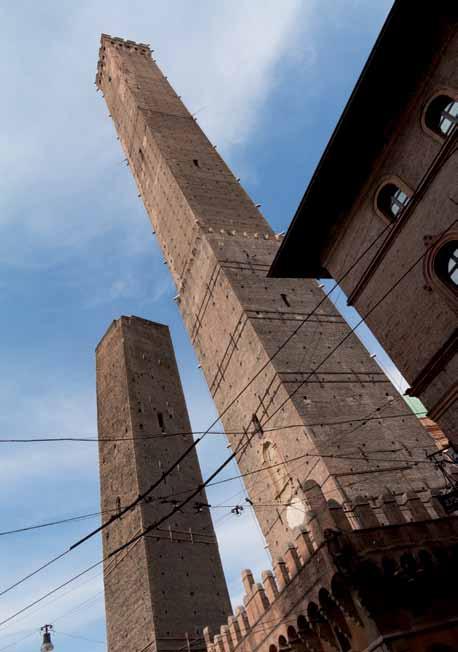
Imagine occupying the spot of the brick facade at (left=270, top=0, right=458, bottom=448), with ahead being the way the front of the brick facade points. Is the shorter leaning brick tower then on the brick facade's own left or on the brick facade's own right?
on the brick facade's own right

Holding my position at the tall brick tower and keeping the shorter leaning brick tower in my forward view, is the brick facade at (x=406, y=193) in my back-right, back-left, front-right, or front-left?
back-left

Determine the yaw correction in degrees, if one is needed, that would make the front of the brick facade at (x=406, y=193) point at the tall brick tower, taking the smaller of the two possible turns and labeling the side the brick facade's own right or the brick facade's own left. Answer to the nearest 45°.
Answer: approximately 90° to the brick facade's own right

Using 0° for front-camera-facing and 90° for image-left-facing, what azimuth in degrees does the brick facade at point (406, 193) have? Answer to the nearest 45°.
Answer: approximately 45°
